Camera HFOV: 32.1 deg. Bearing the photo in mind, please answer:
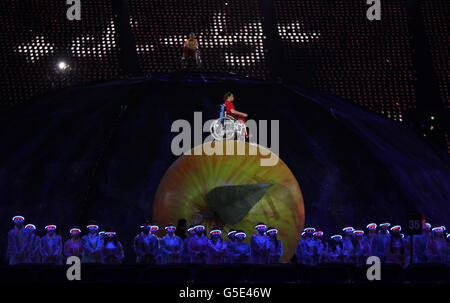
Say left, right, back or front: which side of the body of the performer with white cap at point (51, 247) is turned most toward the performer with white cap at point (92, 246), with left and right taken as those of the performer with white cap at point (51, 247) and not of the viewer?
left

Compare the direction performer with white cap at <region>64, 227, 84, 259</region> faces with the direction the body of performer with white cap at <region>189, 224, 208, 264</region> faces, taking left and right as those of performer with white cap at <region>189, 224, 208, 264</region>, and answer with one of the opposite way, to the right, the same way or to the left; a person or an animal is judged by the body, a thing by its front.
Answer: the same way

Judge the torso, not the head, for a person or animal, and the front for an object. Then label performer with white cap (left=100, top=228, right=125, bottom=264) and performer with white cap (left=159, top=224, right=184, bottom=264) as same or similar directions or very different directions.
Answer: same or similar directions

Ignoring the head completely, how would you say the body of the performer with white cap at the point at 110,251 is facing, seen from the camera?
toward the camera

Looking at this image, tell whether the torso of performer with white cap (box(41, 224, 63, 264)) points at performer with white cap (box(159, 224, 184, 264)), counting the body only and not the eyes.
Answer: no

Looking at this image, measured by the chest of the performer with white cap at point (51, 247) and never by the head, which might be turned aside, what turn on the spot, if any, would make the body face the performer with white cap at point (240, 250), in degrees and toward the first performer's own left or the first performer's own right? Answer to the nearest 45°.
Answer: approximately 90° to the first performer's own left

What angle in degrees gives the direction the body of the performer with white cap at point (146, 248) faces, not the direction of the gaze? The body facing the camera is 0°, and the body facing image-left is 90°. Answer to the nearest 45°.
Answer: approximately 0°

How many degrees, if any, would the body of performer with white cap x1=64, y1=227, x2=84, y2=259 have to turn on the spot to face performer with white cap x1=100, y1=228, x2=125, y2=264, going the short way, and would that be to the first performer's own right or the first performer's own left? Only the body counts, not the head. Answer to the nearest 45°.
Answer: approximately 90° to the first performer's own left

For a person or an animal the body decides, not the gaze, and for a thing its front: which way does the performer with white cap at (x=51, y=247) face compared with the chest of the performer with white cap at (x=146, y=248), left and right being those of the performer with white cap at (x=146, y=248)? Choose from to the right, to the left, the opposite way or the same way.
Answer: the same way

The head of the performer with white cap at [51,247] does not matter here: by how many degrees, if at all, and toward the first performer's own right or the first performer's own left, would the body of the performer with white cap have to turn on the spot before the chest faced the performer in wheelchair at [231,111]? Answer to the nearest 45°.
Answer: approximately 90° to the first performer's own left

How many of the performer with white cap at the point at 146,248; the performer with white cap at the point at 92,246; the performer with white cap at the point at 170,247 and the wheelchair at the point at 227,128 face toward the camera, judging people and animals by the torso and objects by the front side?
3

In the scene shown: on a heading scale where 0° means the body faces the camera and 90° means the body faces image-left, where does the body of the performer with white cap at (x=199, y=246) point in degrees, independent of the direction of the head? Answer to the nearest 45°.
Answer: approximately 0°

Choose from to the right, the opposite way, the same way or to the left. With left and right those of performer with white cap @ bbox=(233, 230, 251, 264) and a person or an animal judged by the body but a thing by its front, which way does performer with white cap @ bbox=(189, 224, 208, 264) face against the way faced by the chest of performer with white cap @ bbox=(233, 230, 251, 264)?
the same way

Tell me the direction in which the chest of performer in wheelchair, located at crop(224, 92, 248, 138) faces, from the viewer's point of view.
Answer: to the viewer's right

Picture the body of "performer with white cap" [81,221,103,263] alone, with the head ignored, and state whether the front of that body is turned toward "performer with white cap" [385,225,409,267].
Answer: no

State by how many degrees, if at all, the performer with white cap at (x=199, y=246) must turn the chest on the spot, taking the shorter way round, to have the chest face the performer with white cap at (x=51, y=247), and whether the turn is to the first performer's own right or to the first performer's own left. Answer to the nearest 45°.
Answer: approximately 90° to the first performer's own right

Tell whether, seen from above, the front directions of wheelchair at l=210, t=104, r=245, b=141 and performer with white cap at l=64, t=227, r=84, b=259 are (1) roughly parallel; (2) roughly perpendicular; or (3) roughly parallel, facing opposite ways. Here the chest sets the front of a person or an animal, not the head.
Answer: roughly perpendicular

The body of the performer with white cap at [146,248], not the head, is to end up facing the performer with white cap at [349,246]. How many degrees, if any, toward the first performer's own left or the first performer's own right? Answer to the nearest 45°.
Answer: approximately 90° to the first performer's own left

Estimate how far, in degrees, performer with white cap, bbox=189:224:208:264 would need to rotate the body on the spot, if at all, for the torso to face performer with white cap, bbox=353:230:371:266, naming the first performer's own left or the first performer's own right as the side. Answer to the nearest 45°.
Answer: approximately 90° to the first performer's own left
